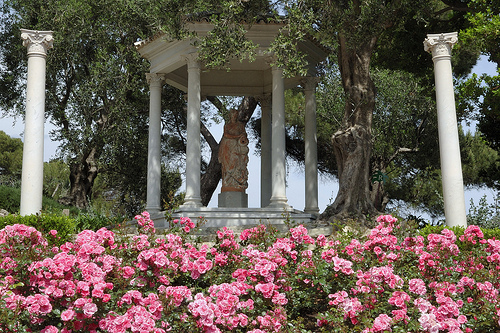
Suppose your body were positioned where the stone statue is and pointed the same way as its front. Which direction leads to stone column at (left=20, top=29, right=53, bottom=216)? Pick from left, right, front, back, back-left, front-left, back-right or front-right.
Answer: front-right

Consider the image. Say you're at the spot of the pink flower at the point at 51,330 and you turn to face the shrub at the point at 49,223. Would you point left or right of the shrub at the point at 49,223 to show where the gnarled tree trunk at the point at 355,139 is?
right

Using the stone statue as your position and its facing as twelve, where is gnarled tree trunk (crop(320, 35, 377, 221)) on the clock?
The gnarled tree trunk is roughly at 10 o'clock from the stone statue.

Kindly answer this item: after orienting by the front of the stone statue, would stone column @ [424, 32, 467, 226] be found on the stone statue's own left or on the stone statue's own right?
on the stone statue's own left

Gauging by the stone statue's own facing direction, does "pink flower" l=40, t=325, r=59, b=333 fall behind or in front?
in front

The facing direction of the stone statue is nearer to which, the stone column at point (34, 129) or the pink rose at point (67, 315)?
the pink rose

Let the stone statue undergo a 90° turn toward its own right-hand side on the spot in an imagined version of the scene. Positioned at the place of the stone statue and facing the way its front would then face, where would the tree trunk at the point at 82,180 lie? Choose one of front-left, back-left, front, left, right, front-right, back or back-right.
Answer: front-right

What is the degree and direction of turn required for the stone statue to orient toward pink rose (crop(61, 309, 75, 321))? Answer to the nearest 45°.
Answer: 0° — it already faces it

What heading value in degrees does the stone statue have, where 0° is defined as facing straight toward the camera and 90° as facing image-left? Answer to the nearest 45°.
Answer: approximately 0°
